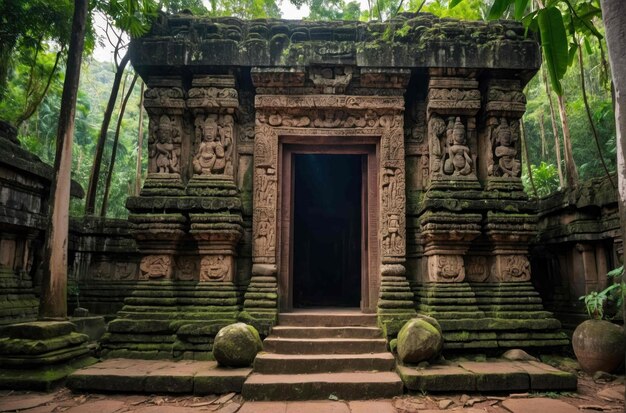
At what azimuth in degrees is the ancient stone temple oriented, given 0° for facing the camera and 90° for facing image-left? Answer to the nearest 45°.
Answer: approximately 0°

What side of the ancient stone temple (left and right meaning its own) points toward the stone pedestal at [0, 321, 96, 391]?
right

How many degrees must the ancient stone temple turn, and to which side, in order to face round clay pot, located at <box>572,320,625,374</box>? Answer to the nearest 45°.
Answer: approximately 90° to its left
